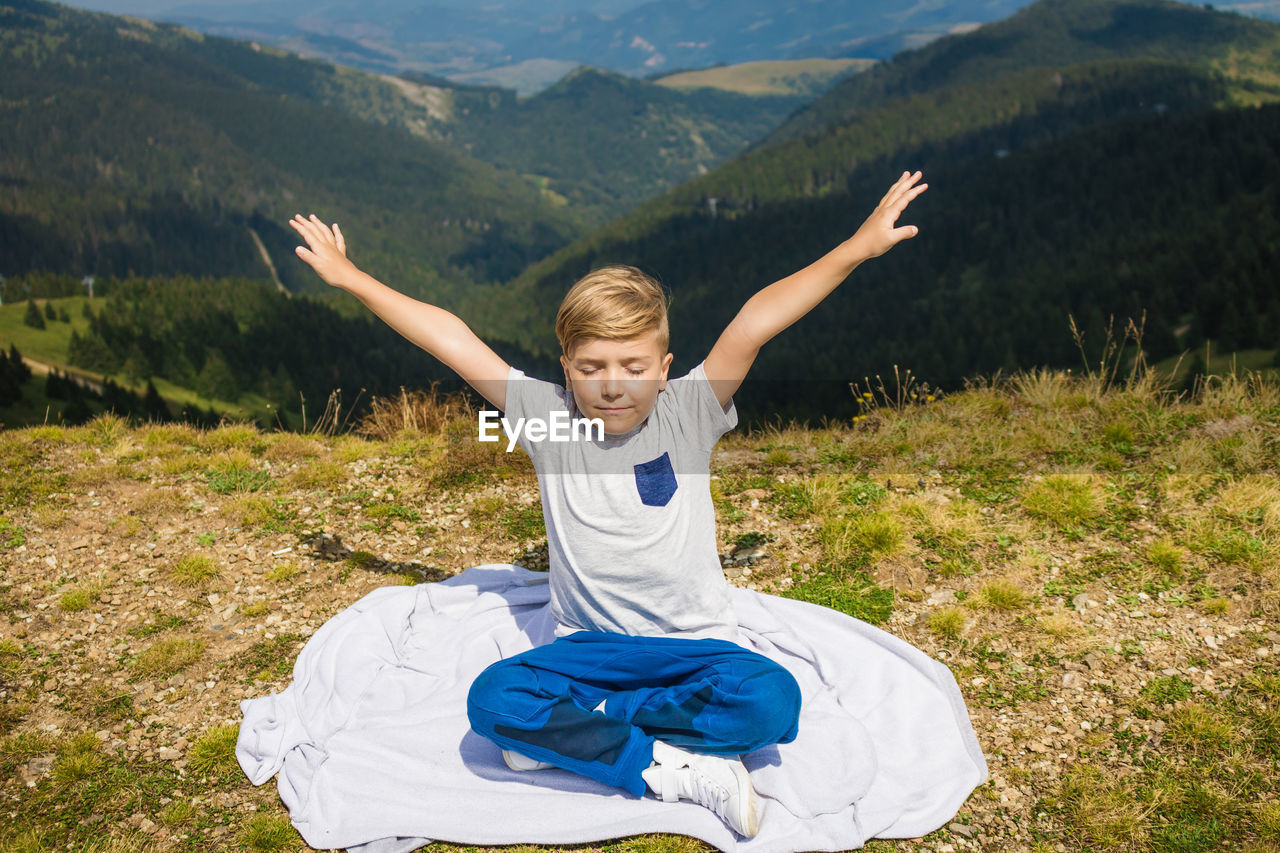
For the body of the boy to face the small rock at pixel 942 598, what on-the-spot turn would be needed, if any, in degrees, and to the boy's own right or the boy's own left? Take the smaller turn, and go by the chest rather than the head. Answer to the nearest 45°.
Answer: approximately 135° to the boy's own left

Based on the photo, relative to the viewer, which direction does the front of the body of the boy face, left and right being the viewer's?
facing the viewer
